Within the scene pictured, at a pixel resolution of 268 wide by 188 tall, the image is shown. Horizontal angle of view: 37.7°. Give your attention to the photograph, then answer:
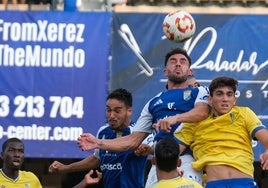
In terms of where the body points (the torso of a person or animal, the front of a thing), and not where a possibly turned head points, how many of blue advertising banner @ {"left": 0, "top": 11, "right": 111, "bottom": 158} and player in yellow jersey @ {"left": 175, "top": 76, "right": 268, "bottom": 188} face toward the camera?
2

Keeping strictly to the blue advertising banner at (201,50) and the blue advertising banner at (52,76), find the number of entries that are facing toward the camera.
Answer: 2

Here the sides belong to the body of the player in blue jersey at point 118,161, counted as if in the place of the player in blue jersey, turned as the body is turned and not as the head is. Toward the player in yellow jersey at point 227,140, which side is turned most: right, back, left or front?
left

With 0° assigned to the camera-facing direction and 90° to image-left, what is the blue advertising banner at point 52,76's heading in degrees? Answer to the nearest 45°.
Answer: approximately 0°

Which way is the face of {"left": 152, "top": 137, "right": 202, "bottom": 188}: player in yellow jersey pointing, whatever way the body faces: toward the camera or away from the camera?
away from the camera
